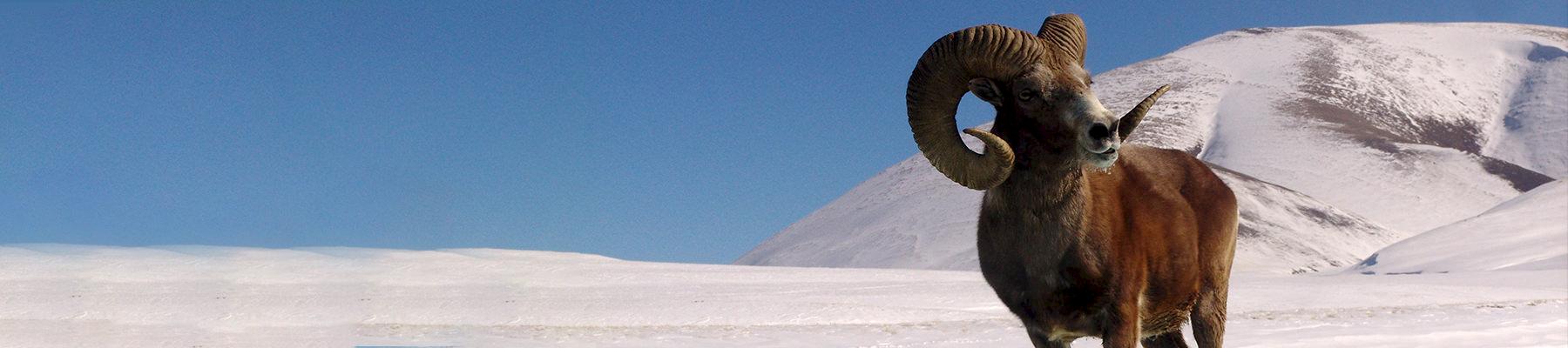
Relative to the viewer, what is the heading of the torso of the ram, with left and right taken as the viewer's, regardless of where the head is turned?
facing the viewer and to the left of the viewer
